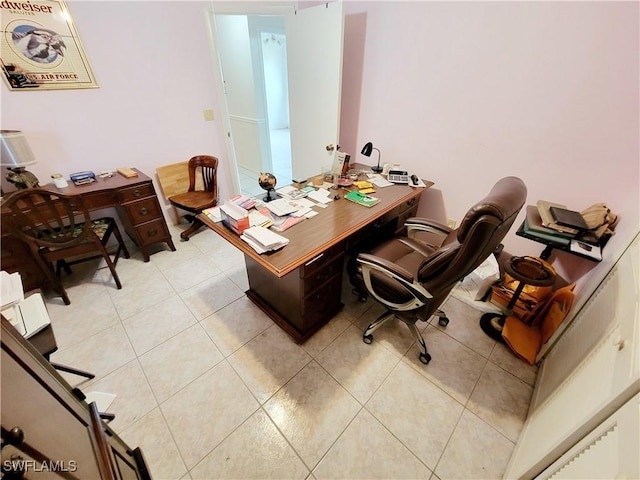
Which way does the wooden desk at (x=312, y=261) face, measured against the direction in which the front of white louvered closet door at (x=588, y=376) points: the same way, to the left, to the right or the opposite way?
the opposite way

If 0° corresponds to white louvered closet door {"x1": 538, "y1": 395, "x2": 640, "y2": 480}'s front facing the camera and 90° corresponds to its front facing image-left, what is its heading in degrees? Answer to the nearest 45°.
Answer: approximately 90°

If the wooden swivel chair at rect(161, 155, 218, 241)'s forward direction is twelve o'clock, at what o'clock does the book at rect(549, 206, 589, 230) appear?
The book is roughly at 9 o'clock from the wooden swivel chair.

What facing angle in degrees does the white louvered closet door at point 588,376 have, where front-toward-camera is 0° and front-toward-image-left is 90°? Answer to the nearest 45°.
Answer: approximately 90°

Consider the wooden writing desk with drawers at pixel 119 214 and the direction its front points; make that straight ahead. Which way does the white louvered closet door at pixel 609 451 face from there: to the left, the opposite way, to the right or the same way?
the opposite way

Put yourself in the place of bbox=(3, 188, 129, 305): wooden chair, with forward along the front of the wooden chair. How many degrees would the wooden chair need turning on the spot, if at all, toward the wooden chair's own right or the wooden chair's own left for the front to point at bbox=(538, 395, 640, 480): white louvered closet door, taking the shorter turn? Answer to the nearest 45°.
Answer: approximately 135° to the wooden chair's own right

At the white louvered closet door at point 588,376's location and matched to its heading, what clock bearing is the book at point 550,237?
The book is roughly at 2 o'clock from the white louvered closet door.

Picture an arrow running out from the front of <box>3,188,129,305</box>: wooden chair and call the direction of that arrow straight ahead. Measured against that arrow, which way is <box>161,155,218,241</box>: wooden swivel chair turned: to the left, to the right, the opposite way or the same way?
the opposite way

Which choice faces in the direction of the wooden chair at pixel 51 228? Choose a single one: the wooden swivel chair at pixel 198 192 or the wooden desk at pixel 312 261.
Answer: the wooden swivel chair at pixel 198 192
